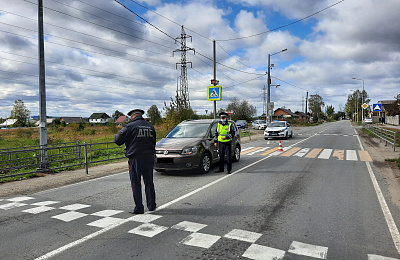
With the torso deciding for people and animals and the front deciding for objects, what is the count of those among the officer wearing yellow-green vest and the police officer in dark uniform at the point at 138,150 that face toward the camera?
1

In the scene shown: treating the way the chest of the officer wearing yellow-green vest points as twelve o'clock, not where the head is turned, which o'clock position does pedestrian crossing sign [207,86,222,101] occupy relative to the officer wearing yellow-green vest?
The pedestrian crossing sign is roughly at 6 o'clock from the officer wearing yellow-green vest.

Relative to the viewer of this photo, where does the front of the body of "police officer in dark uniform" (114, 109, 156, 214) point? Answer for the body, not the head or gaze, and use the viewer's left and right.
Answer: facing away from the viewer and to the left of the viewer

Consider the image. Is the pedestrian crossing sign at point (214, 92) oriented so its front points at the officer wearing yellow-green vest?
yes

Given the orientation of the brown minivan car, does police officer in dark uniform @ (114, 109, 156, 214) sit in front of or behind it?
in front

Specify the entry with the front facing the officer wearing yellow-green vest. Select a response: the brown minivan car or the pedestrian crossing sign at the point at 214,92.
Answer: the pedestrian crossing sign

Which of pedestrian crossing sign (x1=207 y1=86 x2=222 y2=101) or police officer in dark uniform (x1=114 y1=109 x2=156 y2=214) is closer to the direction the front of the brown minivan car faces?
the police officer in dark uniform

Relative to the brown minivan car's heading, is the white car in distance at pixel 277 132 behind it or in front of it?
behind

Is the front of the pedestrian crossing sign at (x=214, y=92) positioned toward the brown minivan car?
yes

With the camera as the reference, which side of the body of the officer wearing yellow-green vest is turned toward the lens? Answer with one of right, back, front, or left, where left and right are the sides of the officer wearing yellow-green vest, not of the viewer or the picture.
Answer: front

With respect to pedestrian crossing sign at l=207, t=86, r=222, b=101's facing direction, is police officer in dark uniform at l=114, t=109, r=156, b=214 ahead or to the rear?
ahead

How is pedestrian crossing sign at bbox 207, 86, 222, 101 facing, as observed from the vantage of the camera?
facing the viewer

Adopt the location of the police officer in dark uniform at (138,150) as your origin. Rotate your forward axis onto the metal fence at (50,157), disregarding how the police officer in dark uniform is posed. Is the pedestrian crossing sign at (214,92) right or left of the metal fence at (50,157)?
right

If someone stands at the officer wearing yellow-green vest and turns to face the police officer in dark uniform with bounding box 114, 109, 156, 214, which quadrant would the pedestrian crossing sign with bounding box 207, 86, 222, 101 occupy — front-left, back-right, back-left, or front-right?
back-right
